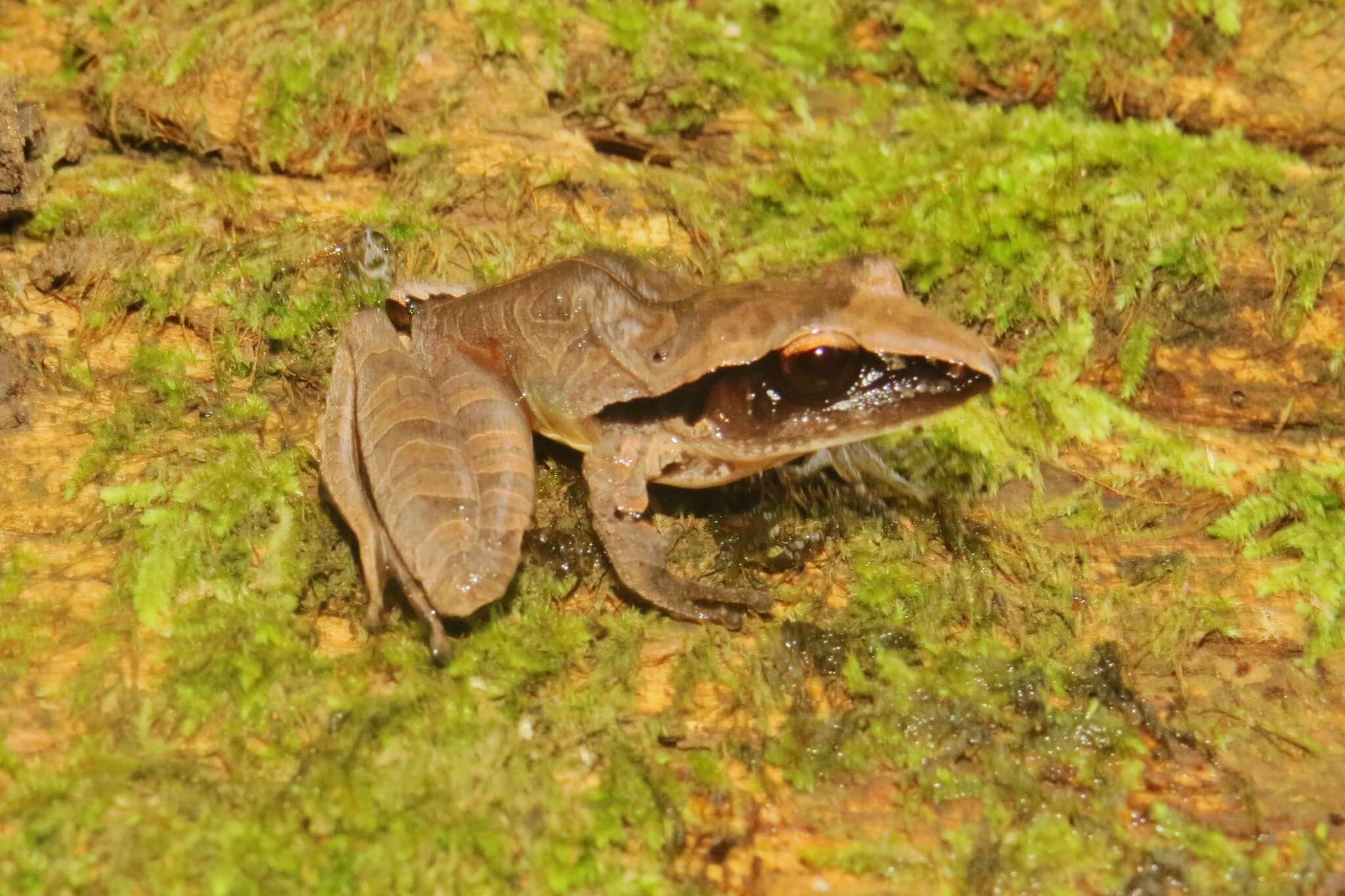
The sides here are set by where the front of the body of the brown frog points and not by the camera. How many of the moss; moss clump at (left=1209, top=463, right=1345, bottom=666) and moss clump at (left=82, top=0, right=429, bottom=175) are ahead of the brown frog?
1

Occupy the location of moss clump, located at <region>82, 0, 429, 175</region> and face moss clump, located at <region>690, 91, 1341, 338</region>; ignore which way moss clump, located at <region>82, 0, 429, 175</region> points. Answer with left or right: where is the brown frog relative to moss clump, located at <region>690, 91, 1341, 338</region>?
right

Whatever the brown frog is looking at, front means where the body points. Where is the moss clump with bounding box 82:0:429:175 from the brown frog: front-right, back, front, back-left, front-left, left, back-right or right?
back-left

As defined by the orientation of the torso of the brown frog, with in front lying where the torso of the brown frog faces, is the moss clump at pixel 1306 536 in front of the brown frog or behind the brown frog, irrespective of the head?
in front

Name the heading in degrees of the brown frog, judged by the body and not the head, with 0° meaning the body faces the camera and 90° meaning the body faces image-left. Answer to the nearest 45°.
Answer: approximately 270°

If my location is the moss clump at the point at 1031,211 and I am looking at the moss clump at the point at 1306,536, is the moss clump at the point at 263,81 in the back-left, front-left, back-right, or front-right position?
back-right
